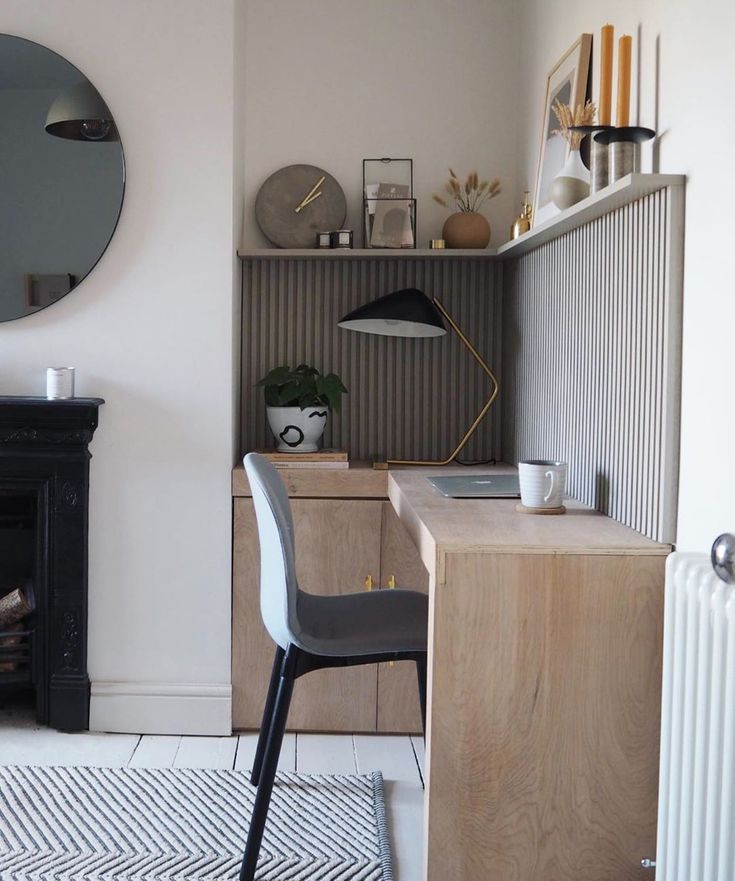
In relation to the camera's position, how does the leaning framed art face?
facing to the left of the viewer

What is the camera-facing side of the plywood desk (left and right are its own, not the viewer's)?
left

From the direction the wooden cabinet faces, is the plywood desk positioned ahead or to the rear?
ahead

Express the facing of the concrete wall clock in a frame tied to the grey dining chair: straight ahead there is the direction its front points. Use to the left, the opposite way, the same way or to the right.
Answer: to the right

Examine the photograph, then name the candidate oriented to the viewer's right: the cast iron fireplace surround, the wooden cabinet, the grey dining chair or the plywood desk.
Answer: the grey dining chair

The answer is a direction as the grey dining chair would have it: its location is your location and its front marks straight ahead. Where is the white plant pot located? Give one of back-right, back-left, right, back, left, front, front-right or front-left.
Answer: left

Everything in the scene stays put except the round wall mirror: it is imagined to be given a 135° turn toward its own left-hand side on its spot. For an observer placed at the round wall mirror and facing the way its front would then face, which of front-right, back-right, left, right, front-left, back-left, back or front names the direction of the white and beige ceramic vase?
right

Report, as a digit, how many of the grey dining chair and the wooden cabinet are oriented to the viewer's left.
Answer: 0

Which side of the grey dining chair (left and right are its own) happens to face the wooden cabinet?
left

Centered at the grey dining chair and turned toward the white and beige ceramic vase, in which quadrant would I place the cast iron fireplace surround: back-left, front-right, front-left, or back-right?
back-left

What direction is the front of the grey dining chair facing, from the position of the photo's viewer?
facing to the right of the viewer

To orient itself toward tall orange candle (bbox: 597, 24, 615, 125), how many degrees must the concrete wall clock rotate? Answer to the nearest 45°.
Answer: approximately 45° to its left
